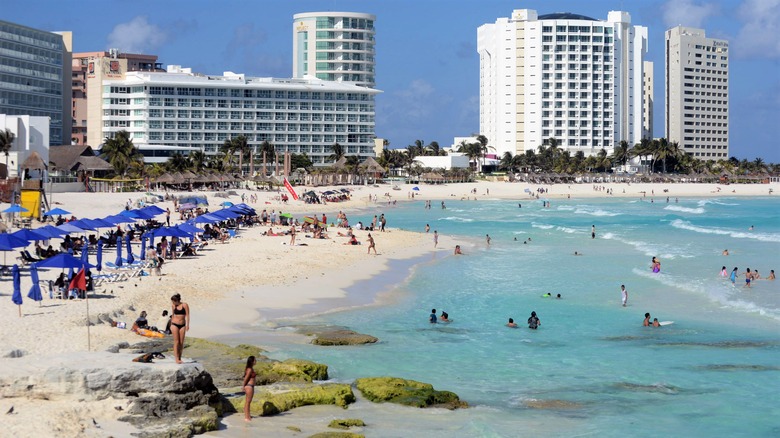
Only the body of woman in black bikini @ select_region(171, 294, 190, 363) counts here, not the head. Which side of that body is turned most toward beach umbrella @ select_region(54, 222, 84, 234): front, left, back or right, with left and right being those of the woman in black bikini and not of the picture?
back

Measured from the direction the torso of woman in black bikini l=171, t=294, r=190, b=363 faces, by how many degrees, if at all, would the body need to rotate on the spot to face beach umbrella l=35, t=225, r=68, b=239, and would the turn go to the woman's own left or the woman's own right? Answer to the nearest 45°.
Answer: approximately 180°

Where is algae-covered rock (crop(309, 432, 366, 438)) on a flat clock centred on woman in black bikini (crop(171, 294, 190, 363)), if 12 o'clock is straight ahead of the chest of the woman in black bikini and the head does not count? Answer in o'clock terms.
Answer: The algae-covered rock is roughly at 10 o'clock from the woman in black bikini.

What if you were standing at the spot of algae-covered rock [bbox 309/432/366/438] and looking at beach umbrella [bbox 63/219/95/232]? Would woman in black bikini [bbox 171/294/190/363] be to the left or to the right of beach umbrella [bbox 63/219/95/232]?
left

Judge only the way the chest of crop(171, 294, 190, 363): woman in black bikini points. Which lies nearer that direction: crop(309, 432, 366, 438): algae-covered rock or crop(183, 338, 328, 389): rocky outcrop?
the algae-covered rock

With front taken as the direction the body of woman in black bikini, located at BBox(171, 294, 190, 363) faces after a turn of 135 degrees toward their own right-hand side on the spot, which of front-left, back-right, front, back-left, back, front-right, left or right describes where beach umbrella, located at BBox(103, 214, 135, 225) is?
front-right

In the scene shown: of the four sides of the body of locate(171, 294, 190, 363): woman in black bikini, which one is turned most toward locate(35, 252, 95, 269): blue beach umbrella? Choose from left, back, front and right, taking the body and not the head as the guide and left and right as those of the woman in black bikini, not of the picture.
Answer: back

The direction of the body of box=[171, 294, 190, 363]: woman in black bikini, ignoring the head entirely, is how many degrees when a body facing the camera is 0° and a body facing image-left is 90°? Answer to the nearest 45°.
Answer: approximately 0°

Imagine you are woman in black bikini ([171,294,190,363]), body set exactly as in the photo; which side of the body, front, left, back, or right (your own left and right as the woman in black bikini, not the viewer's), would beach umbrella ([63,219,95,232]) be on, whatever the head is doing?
back
